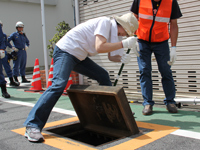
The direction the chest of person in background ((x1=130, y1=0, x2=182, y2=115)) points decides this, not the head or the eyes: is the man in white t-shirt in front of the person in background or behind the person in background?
in front

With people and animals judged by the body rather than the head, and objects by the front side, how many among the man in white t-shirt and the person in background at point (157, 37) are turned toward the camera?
1

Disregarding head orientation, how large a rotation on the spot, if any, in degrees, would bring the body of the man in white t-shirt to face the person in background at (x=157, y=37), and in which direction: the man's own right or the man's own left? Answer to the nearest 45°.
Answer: approximately 45° to the man's own left

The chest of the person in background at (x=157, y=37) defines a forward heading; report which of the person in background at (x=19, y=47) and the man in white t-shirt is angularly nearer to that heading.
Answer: the man in white t-shirt

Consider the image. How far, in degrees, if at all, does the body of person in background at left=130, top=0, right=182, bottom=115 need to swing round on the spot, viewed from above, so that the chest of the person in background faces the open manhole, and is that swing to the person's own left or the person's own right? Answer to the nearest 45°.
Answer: approximately 45° to the person's own right

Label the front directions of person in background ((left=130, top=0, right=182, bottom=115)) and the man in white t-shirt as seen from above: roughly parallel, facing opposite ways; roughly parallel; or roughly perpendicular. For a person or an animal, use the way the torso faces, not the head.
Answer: roughly perpendicular

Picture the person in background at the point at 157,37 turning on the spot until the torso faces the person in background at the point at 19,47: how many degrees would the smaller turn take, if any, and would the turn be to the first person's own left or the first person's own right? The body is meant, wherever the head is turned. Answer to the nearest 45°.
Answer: approximately 135° to the first person's own right

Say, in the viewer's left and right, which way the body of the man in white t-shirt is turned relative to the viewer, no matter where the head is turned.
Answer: facing to the right of the viewer
